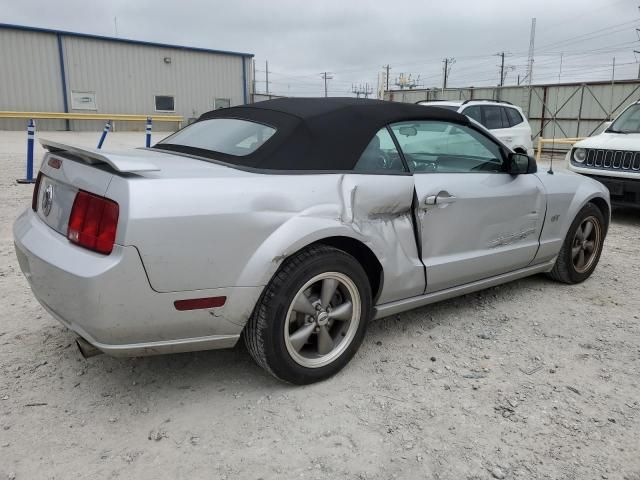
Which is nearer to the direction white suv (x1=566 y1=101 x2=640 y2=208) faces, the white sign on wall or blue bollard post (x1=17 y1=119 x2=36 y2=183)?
the blue bollard post

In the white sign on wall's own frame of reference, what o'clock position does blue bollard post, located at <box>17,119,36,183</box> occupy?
The blue bollard post is roughly at 12 o'clock from the white sign on wall.

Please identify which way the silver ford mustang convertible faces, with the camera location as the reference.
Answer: facing away from the viewer and to the right of the viewer

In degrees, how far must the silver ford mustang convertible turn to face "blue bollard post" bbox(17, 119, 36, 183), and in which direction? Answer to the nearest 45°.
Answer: approximately 90° to its left

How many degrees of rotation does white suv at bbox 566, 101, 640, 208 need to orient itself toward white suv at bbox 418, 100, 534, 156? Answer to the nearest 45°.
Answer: approximately 90° to its right

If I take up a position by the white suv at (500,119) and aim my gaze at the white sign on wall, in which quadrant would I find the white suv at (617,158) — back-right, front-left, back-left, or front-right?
back-left

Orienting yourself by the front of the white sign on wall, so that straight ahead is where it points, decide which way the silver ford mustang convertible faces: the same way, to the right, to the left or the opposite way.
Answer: to the left

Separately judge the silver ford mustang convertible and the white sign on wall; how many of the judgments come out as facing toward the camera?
1

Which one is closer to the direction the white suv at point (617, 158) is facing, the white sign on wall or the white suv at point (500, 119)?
the white sign on wall

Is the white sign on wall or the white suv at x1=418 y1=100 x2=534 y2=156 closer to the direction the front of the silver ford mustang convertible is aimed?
the white suv
